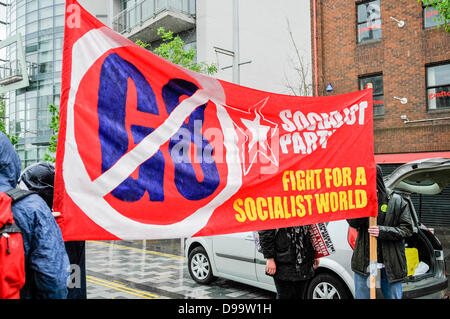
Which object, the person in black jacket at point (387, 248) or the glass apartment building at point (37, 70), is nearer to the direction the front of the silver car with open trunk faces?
the glass apartment building

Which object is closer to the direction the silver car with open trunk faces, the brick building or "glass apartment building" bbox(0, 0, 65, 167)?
the glass apartment building

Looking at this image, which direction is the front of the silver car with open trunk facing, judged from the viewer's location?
facing away from the viewer and to the left of the viewer

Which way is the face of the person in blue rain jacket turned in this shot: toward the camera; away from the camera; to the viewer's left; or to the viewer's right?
away from the camera

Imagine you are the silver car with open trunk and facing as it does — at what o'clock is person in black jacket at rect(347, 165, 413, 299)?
The person in black jacket is roughly at 8 o'clock from the silver car with open trunk.

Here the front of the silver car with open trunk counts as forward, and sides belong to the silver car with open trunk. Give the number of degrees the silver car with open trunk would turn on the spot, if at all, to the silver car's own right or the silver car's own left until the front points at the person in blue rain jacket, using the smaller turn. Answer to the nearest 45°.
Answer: approximately 90° to the silver car's own left

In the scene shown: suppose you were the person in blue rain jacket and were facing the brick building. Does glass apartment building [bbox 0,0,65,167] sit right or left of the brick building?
left

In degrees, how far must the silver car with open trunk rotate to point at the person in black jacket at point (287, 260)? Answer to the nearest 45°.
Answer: approximately 90° to its left

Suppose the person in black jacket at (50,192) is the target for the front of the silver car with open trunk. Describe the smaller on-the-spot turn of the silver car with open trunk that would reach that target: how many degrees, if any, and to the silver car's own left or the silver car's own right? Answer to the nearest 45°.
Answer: approximately 90° to the silver car's own left
